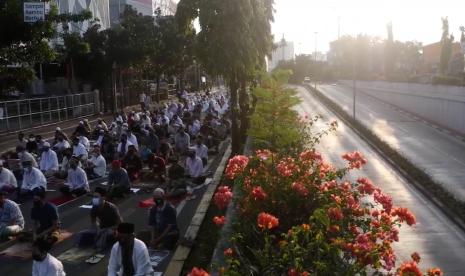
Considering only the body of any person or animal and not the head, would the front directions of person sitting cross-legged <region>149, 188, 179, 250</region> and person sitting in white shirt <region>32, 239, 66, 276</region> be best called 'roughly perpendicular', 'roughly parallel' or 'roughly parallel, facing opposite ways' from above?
roughly parallel

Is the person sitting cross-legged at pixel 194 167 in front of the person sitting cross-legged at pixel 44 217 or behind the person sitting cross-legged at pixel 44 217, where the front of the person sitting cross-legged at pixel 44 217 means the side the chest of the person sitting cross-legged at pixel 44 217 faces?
behind

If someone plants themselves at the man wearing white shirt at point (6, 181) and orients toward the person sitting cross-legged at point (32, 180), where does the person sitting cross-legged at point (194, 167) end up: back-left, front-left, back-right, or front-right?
front-left

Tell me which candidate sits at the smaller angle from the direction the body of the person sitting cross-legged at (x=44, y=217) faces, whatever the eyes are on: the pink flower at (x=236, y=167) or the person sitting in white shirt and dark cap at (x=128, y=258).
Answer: the person sitting in white shirt and dark cap

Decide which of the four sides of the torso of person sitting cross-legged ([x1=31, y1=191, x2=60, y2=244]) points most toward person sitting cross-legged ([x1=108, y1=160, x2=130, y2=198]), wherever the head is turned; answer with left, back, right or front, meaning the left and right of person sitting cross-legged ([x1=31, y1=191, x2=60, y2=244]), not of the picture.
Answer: back

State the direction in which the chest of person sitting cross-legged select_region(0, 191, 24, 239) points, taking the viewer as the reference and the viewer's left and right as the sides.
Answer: facing the viewer and to the left of the viewer

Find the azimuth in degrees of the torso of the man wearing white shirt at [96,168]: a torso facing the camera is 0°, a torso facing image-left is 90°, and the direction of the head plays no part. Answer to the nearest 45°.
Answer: approximately 45°

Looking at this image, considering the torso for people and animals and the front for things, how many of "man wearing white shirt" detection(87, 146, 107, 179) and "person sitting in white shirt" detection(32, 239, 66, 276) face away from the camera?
0

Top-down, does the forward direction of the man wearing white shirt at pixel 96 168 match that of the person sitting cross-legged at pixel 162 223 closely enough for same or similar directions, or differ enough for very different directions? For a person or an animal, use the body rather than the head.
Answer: same or similar directions

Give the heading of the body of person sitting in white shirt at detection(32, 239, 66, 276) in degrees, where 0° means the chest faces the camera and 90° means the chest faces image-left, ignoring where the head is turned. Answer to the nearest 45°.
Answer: approximately 45°

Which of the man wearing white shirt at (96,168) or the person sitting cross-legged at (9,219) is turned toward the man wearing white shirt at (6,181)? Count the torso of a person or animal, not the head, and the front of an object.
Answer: the man wearing white shirt at (96,168)

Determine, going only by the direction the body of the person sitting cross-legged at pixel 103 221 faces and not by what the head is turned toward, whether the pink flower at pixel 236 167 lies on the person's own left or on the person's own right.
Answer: on the person's own left

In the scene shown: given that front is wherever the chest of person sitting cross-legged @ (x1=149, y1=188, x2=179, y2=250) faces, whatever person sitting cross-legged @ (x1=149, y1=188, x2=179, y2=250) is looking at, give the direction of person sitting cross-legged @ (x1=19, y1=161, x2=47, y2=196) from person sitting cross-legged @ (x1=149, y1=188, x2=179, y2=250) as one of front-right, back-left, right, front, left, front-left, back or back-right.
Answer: right

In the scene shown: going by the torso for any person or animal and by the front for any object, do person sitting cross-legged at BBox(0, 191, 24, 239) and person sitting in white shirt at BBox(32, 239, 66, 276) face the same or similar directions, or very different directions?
same or similar directions

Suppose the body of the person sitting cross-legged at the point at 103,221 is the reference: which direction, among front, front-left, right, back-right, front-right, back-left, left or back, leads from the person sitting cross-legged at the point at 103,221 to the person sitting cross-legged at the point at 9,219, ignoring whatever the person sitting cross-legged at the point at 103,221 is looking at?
right
